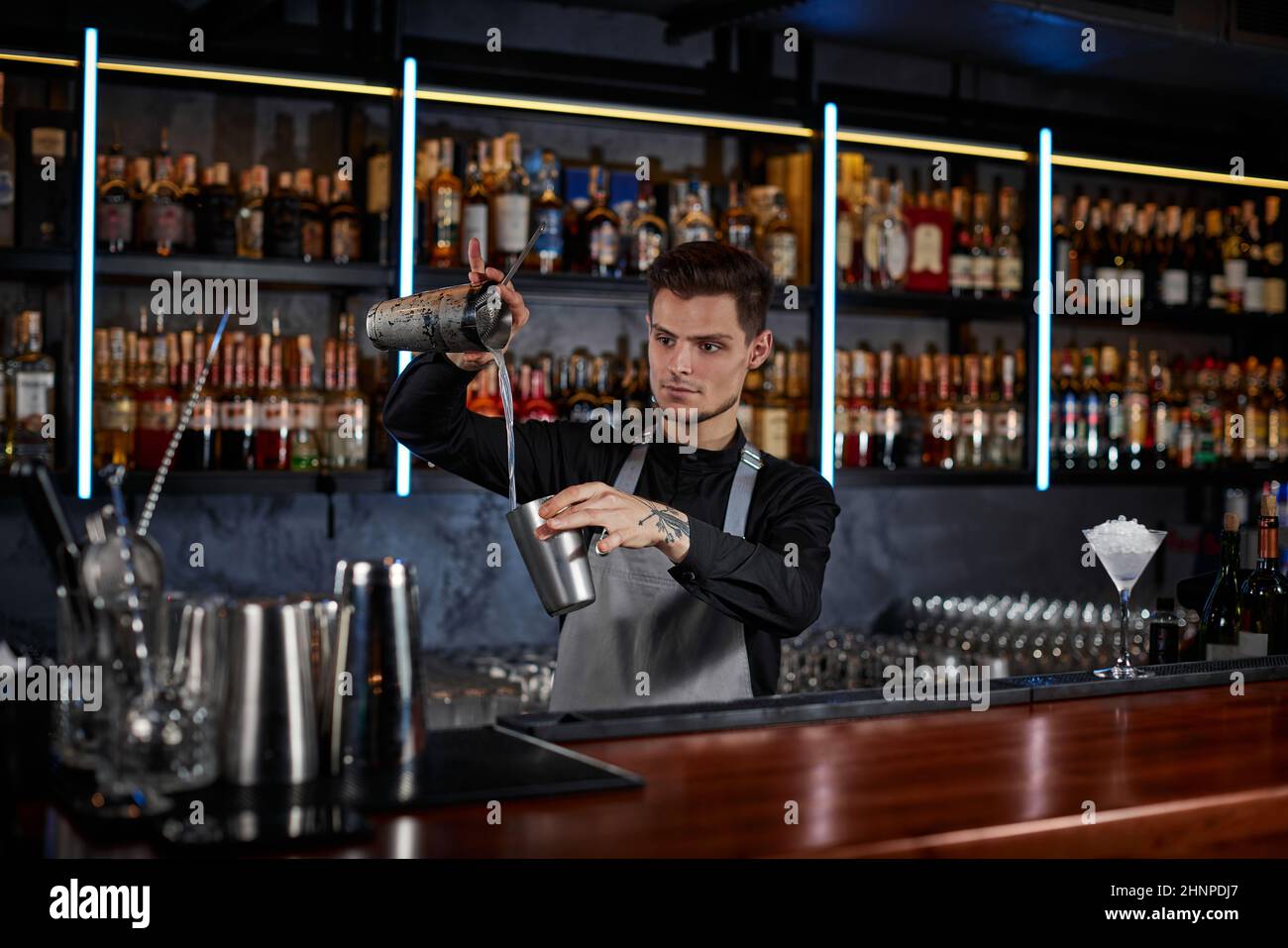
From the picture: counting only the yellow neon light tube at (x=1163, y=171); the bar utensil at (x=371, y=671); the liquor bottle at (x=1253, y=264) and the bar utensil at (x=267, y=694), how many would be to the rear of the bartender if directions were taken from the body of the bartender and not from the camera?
2

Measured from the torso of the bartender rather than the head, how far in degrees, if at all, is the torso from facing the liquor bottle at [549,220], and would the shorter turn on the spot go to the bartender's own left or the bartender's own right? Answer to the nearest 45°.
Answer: approximately 135° to the bartender's own right

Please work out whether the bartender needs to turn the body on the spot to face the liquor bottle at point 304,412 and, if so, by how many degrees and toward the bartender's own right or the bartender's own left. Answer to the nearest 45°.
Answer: approximately 90° to the bartender's own right

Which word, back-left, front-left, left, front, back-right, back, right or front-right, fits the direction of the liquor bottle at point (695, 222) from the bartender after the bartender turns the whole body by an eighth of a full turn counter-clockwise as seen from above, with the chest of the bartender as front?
back

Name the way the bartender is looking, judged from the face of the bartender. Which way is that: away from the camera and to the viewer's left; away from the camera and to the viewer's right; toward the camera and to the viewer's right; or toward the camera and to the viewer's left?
toward the camera and to the viewer's left

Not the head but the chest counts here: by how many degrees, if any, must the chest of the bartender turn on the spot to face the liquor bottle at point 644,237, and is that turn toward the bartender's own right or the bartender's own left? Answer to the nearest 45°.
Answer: approximately 135° to the bartender's own right

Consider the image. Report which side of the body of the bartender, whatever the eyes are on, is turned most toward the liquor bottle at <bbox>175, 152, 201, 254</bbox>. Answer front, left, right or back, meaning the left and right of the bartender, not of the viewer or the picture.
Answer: right

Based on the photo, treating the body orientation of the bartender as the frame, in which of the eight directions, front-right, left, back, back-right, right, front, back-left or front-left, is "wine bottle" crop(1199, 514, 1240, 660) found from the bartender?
back-left

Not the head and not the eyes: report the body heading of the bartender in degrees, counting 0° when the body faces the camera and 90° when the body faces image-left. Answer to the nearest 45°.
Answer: approximately 45°

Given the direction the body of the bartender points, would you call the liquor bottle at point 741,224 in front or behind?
behind

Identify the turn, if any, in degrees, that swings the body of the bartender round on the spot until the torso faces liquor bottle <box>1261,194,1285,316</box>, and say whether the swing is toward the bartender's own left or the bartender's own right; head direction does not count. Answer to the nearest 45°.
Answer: approximately 180°

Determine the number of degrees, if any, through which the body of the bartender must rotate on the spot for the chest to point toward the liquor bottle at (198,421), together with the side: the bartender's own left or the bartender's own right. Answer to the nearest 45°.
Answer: approximately 90° to the bartender's own right

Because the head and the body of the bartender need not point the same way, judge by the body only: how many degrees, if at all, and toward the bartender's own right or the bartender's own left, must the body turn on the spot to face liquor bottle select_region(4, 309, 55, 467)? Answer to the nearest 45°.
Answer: approximately 90° to the bartender's own right

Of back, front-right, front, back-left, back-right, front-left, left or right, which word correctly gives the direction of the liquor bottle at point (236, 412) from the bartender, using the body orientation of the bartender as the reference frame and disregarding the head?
right

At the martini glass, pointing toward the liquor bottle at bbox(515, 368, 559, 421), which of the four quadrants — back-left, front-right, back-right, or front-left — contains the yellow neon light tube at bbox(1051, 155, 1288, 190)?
front-right

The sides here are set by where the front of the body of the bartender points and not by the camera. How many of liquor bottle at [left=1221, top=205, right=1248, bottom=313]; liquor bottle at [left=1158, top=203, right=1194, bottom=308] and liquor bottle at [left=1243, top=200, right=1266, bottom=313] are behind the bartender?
3
